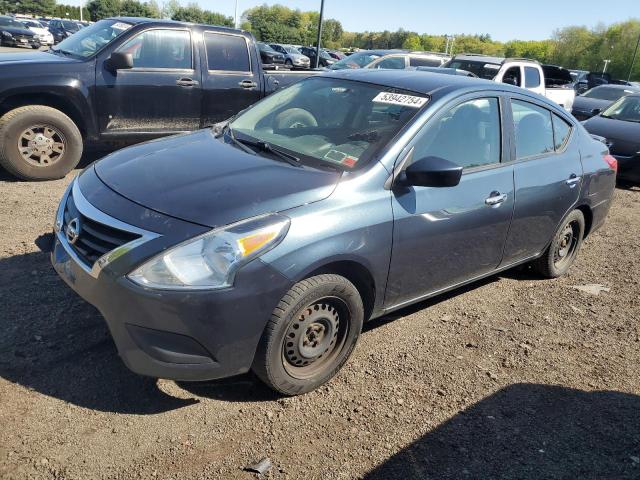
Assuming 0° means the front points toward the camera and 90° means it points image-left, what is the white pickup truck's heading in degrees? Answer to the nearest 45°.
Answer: approximately 45°

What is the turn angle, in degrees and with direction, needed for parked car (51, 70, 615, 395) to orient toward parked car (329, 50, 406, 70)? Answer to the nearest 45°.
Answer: approximately 135° to its right

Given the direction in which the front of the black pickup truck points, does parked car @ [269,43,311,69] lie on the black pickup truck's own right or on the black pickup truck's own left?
on the black pickup truck's own right

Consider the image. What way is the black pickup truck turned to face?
to the viewer's left

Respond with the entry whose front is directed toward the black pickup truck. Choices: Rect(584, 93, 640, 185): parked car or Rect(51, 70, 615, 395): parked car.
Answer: Rect(584, 93, 640, 185): parked car

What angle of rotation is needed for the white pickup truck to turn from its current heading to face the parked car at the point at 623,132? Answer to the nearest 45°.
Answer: approximately 90° to its left

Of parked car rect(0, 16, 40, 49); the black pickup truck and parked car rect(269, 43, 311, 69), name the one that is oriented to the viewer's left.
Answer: the black pickup truck
